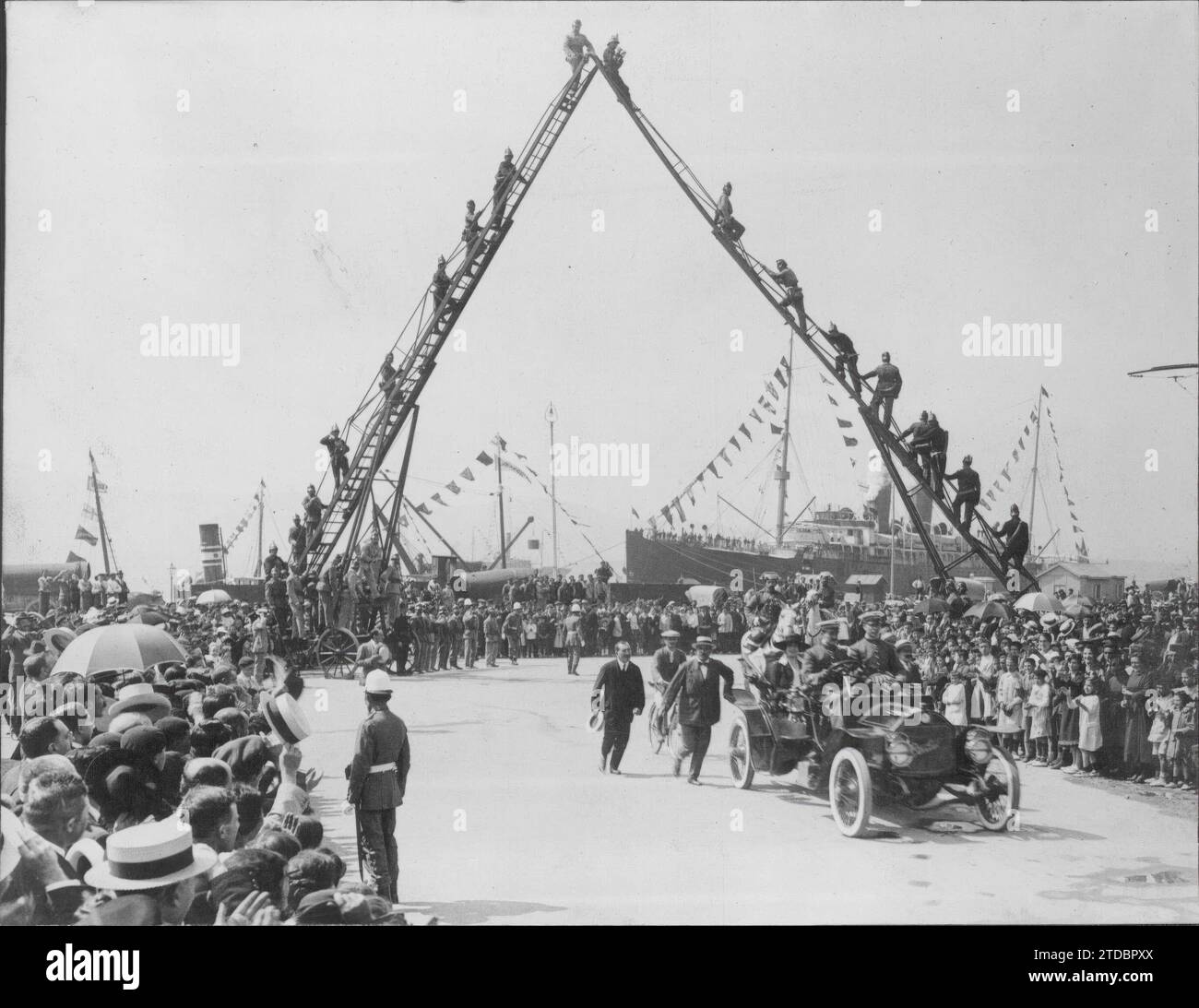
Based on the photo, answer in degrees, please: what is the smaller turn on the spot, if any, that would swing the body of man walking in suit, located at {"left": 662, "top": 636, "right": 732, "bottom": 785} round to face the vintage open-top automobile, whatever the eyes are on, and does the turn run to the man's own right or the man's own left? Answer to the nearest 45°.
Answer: approximately 45° to the man's own left

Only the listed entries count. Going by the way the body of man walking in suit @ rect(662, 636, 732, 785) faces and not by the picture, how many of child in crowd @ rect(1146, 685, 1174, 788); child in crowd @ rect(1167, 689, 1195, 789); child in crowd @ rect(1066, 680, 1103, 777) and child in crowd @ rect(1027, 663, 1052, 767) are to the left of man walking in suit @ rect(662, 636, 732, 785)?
4

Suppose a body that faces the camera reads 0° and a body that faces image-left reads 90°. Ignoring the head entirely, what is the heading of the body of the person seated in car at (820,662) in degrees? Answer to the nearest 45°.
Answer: approximately 315°

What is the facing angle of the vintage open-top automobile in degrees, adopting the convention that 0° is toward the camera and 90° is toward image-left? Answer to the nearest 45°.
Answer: approximately 315°

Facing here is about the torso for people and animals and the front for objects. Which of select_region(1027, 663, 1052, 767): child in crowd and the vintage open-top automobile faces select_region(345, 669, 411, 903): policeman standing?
the child in crowd

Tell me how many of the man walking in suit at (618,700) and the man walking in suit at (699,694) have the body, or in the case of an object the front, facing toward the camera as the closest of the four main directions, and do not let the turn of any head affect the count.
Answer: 2
